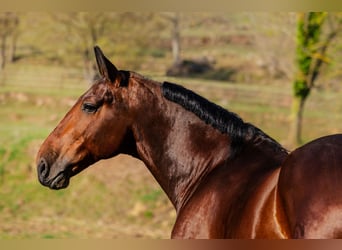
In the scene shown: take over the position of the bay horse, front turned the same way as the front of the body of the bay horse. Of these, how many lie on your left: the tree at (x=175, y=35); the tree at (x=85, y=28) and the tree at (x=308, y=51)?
0

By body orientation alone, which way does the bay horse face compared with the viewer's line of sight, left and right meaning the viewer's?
facing away from the viewer and to the left of the viewer

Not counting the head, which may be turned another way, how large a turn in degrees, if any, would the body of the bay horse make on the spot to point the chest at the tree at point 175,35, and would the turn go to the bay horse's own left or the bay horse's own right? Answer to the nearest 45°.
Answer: approximately 45° to the bay horse's own right

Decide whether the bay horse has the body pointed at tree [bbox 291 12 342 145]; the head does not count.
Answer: no

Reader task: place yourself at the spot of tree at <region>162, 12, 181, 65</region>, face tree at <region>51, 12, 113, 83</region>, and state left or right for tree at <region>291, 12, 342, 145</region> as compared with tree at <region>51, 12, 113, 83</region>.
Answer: left

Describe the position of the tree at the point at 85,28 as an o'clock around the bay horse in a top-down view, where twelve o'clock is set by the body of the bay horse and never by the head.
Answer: The tree is roughly at 1 o'clock from the bay horse.
